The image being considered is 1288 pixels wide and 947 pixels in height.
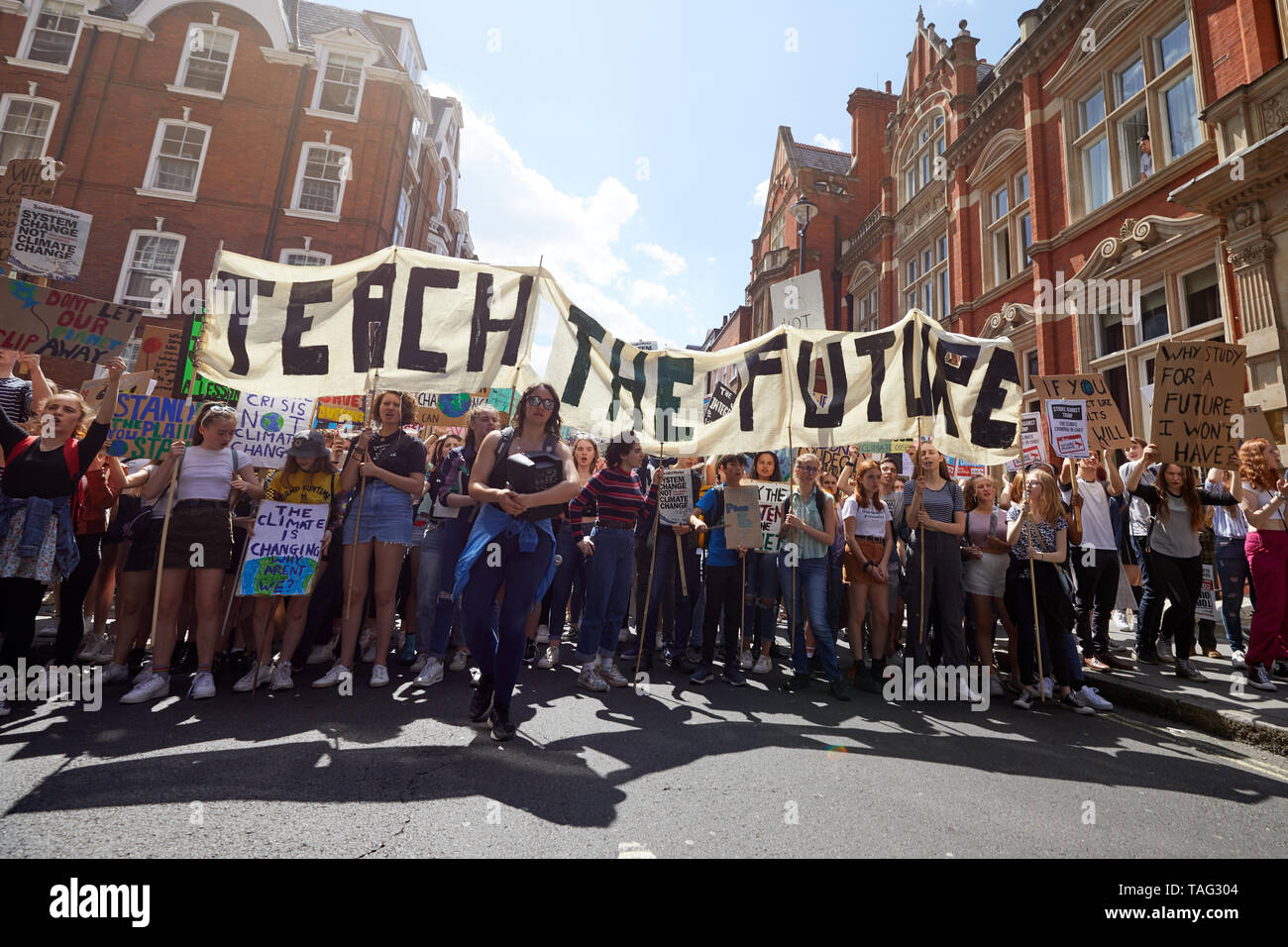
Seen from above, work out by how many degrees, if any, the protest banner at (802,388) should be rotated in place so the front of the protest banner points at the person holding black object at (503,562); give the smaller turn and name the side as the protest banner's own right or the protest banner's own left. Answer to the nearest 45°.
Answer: approximately 45° to the protest banner's own right

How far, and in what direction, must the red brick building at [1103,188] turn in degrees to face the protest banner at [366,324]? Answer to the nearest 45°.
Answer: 0° — it already faces it

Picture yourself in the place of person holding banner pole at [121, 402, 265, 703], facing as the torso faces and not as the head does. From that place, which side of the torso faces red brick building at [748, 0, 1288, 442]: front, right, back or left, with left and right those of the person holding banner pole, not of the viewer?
left

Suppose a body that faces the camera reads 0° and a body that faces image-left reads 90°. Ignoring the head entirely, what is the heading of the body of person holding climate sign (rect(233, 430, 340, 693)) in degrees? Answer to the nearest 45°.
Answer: approximately 0°

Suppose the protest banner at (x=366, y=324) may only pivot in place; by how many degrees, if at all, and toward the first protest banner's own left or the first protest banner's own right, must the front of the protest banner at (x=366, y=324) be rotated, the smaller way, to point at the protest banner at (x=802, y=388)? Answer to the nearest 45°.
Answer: approximately 90° to the first protest banner's own left

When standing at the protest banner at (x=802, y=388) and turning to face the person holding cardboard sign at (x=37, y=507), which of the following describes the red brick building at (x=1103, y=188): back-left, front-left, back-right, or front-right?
back-right
